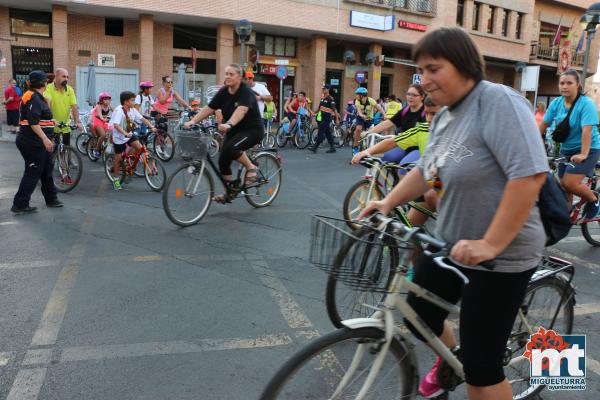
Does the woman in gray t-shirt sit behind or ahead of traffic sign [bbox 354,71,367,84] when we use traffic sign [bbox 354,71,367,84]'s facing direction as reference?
ahead

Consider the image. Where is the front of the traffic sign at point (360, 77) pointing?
toward the camera

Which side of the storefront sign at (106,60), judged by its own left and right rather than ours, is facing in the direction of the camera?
front

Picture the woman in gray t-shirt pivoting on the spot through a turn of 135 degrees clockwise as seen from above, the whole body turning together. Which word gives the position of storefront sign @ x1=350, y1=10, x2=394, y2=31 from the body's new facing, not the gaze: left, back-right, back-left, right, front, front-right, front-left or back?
front

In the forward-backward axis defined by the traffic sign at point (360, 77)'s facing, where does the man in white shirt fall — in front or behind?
in front

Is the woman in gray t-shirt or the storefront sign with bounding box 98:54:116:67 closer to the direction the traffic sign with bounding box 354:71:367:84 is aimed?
the woman in gray t-shirt

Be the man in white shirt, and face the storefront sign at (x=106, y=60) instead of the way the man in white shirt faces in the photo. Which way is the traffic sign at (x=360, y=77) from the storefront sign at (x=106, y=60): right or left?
right

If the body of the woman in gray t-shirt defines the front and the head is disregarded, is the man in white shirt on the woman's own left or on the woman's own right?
on the woman's own right

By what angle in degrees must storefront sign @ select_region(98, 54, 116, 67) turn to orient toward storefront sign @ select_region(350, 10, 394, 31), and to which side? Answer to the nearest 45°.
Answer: approximately 90° to its left

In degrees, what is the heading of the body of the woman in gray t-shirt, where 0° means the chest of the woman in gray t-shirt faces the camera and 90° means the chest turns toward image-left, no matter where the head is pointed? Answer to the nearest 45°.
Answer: approximately 45°

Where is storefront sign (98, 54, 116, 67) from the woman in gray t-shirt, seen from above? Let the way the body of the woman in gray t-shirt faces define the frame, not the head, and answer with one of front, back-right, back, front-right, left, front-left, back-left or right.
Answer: right
